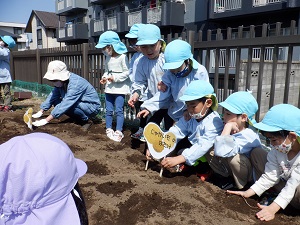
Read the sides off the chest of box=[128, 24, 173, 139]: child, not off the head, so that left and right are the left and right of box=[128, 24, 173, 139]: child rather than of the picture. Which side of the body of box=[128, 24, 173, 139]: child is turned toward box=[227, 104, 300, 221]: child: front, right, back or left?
left

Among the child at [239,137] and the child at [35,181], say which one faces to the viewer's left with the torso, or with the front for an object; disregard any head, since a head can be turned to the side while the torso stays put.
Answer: the child at [239,137]

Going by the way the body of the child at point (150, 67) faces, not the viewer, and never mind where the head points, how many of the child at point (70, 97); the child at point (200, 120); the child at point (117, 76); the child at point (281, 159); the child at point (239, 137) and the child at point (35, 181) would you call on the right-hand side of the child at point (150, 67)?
2

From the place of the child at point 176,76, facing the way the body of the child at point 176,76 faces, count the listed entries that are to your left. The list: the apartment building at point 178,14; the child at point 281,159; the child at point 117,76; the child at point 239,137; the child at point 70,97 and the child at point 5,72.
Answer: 2

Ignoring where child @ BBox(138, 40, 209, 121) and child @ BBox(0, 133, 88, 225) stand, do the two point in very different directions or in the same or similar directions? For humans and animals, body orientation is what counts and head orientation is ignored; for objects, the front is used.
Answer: very different directions

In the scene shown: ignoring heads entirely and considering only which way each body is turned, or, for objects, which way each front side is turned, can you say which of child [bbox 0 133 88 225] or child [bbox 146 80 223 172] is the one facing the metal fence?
child [bbox 0 133 88 225]

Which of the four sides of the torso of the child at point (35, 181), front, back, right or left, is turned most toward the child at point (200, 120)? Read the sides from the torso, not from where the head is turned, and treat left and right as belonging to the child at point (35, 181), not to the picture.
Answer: front

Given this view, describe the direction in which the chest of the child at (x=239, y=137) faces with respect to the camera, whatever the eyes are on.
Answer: to the viewer's left

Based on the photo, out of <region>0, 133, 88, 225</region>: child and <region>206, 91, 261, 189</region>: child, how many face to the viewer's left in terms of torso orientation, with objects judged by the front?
1

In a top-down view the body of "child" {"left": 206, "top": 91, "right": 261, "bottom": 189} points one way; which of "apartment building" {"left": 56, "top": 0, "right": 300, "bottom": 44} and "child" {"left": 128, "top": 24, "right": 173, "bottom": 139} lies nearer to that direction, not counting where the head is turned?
the child

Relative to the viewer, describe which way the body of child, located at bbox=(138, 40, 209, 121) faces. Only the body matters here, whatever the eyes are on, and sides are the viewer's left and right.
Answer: facing the viewer and to the left of the viewer

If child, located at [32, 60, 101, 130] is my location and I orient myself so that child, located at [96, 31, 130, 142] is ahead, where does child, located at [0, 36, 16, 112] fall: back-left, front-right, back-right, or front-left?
back-left

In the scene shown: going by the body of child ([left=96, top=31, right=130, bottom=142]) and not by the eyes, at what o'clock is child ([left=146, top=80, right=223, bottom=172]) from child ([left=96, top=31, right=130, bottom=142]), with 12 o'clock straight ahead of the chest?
child ([left=146, top=80, right=223, bottom=172]) is roughly at 10 o'clock from child ([left=96, top=31, right=130, bottom=142]).

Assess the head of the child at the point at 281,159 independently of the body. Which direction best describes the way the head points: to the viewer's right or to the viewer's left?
to the viewer's left

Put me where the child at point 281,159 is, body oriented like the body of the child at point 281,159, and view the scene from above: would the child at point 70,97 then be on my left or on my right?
on my right

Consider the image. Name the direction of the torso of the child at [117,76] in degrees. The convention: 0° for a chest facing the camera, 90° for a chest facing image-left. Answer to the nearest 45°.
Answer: approximately 45°
